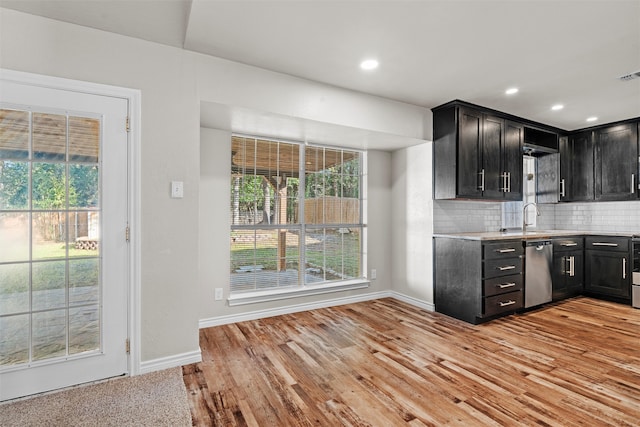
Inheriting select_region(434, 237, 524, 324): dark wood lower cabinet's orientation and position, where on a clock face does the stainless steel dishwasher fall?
The stainless steel dishwasher is roughly at 9 o'clock from the dark wood lower cabinet.

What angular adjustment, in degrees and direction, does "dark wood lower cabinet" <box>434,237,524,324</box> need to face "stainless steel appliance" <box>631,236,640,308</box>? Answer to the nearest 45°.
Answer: approximately 90° to its left

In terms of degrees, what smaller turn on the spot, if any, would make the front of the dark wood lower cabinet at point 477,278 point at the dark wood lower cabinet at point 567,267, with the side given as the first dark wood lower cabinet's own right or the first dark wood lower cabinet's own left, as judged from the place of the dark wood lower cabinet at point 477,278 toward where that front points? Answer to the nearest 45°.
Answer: approximately 90° to the first dark wood lower cabinet's own left

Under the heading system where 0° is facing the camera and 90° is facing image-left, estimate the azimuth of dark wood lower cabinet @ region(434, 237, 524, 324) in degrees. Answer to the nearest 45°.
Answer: approximately 315°

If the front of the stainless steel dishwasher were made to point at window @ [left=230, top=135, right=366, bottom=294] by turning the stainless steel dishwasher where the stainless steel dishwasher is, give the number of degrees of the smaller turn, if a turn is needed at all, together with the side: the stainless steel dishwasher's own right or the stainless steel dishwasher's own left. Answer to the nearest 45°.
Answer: approximately 90° to the stainless steel dishwasher's own right

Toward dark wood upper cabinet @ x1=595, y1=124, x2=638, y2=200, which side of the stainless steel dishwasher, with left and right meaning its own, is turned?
left

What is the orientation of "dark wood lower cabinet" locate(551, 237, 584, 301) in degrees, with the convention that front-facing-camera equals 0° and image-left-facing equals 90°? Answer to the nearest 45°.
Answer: approximately 315°

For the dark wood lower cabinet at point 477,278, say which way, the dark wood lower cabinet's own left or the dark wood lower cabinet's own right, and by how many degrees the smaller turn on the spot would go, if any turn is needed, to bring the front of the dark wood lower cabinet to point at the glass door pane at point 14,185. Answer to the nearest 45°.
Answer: approximately 90° to the dark wood lower cabinet's own right

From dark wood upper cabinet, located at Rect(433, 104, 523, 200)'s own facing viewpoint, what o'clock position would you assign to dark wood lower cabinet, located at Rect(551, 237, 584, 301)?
The dark wood lower cabinet is roughly at 9 o'clock from the dark wood upper cabinet.

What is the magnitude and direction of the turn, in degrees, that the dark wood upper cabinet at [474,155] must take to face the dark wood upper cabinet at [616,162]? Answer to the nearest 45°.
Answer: approximately 90° to its left

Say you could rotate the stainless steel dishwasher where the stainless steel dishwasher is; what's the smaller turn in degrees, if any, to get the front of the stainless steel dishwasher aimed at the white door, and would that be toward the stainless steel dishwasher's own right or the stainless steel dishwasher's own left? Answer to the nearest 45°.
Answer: approximately 90° to the stainless steel dishwasher's own right

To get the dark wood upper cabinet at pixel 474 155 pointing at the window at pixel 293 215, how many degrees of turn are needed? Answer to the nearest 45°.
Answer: approximately 90° to its right
